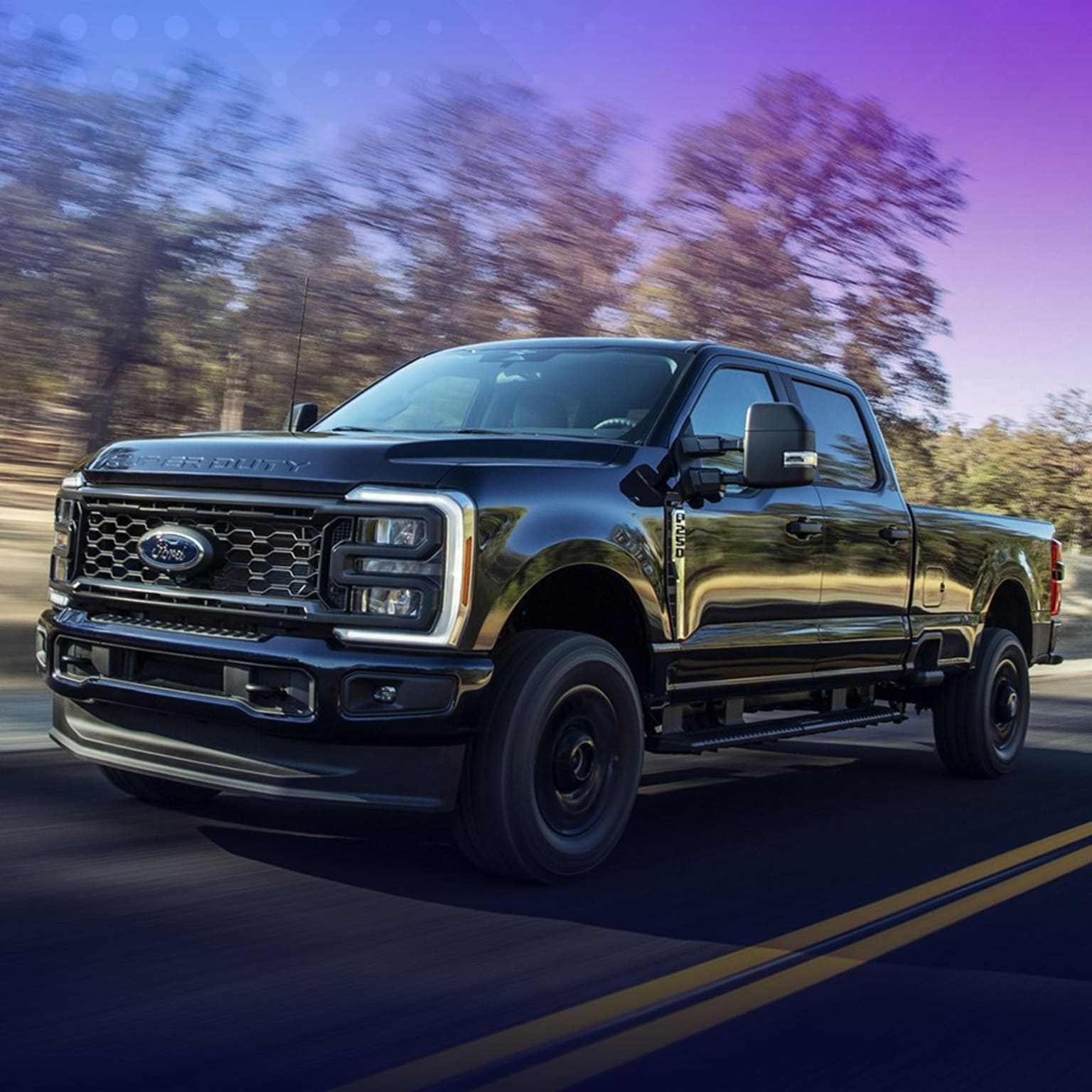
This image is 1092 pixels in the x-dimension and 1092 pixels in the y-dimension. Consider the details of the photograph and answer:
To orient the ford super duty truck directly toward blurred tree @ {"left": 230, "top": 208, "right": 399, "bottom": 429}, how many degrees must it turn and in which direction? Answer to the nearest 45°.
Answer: approximately 135° to its right

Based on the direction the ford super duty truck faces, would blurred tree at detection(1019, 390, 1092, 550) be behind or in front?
behind

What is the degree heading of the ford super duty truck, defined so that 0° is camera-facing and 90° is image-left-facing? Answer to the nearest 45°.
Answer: approximately 45°

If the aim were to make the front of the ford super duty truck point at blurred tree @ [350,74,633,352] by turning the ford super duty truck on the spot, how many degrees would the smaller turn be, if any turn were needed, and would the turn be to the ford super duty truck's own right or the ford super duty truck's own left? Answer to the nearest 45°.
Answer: approximately 135° to the ford super duty truck's own right

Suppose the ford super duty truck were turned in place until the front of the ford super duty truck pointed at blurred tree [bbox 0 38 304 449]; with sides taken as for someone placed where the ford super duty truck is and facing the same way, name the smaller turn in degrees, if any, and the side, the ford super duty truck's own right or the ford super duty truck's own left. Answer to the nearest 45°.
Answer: approximately 90° to the ford super duty truck's own right
